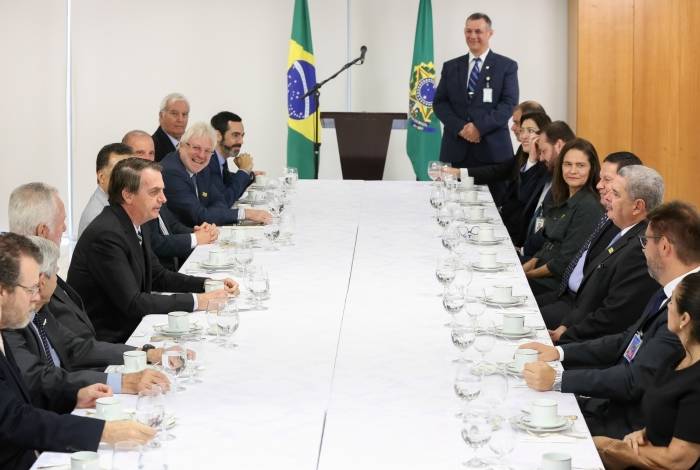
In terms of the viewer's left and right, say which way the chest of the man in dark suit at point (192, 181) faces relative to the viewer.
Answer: facing the viewer and to the right of the viewer

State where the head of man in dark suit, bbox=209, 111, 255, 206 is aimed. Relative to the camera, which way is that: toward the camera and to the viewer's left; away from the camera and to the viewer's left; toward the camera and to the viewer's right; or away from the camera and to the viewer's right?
toward the camera and to the viewer's right

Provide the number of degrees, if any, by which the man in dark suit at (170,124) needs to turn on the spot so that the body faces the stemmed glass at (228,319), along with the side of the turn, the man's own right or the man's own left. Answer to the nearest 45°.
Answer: approximately 45° to the man's own right

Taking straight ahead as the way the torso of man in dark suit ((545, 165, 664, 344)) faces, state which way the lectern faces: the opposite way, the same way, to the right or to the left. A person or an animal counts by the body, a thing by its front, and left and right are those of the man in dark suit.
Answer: to the left

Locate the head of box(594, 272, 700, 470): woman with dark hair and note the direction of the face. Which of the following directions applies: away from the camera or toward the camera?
away from the camera

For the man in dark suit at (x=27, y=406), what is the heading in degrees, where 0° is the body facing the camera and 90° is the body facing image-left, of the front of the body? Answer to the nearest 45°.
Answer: approximately 270°

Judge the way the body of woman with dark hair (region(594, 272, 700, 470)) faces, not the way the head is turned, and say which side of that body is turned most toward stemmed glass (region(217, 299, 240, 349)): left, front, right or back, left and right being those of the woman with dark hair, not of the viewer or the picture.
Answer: front

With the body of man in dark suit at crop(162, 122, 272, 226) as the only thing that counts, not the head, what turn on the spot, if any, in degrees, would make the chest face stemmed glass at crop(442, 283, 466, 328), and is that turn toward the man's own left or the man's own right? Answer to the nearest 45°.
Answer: approximately 45° to the man's own right

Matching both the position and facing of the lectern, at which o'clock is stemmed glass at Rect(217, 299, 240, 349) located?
The stemmed glass is roughly at 12 o'clock from the lectern.

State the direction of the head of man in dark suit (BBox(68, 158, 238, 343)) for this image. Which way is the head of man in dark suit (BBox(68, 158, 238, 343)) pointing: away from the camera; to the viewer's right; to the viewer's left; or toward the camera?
to the viewer's right

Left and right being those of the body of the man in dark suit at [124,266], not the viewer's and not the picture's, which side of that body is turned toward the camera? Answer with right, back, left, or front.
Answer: right

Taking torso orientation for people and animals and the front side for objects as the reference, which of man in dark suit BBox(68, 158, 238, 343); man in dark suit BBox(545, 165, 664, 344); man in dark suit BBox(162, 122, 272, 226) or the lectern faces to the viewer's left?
man in dark suit BBox(545, 165, 664, 344)

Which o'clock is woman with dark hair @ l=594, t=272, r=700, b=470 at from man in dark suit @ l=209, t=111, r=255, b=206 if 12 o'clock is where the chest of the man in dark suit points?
The woman with dark hair is roughly at 1 o'clock from the man in dark suit.

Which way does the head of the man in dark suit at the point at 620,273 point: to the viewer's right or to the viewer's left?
to the viewer's left

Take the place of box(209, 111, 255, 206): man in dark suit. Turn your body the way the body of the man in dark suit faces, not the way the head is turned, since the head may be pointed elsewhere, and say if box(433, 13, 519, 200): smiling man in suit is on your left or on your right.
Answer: on your left

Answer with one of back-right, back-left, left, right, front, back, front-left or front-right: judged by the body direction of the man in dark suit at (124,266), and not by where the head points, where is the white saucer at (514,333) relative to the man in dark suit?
front-right
